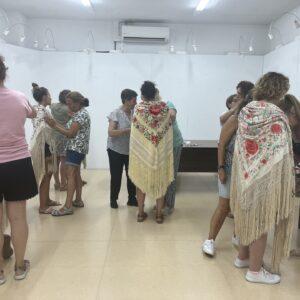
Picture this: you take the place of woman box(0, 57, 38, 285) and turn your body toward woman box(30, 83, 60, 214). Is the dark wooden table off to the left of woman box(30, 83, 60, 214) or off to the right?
right

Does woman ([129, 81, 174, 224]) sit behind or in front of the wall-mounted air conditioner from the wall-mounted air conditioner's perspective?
in front

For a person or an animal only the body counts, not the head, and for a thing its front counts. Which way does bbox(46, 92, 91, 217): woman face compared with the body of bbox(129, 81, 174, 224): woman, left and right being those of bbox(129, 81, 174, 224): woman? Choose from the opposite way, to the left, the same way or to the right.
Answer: to the left

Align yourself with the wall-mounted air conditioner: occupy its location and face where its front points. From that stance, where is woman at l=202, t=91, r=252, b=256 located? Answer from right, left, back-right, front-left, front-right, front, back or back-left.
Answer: front

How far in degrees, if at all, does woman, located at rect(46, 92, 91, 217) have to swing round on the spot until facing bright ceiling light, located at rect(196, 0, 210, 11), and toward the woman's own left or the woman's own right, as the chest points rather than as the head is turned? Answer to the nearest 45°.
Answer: approximately 135° to the woman's own right

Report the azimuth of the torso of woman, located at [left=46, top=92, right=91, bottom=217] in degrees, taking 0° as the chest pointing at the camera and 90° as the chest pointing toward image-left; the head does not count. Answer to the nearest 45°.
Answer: approximately 90°

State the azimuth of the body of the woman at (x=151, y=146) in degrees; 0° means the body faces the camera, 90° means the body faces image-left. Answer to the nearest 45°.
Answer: approximately 180°

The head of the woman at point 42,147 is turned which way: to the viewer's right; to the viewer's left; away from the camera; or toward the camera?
to the viewer's right

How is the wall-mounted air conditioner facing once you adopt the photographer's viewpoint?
facing the viewer

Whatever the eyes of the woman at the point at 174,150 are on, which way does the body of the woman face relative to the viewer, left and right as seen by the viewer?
facing to the left of the viewer

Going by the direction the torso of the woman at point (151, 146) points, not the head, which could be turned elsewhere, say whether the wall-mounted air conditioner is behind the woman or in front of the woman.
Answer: in front

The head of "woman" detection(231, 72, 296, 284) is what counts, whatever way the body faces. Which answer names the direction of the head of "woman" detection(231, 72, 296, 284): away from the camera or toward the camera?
away from the camera

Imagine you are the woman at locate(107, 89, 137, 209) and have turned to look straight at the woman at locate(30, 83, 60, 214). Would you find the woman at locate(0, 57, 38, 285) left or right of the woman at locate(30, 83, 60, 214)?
left
